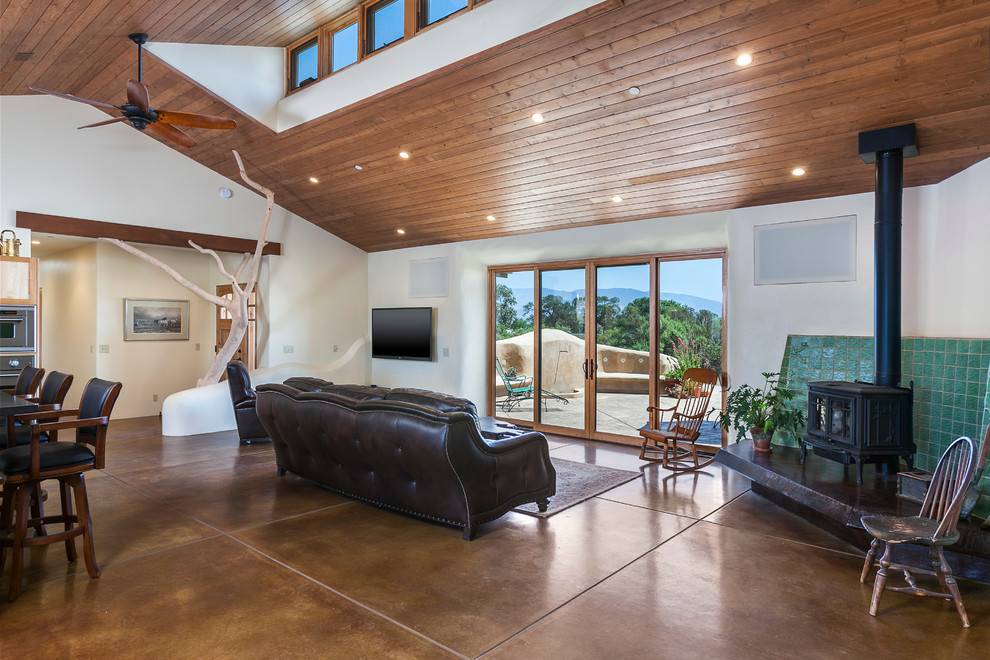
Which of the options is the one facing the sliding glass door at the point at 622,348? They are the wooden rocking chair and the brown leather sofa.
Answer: the brown leather sofa

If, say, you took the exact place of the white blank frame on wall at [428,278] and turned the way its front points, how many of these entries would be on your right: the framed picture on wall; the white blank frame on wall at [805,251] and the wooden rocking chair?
1

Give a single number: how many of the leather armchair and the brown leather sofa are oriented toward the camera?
0

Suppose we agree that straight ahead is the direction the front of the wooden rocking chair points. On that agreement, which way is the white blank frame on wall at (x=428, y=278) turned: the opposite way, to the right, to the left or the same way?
to the left

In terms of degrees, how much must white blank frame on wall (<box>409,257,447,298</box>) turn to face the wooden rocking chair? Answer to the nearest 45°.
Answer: approximately 45° to its left

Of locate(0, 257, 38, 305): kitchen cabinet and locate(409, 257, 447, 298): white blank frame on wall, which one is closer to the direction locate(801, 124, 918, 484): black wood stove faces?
the kitchen cabinet
